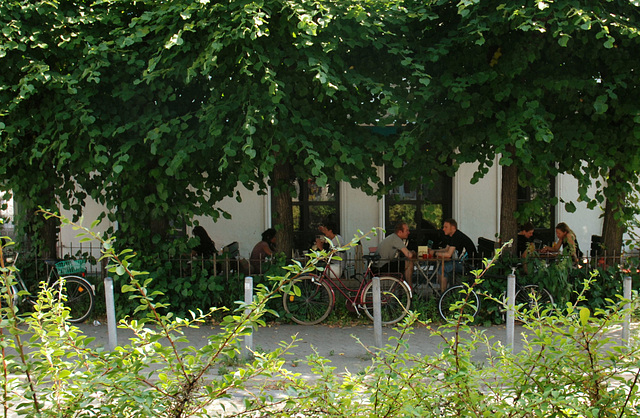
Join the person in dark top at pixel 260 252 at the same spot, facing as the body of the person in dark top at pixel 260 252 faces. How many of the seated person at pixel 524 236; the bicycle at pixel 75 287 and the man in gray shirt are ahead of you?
2

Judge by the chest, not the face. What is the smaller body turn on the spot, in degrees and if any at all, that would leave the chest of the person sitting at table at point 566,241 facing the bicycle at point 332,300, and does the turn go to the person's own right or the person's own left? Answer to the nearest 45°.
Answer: approximately 45° to the person's own left

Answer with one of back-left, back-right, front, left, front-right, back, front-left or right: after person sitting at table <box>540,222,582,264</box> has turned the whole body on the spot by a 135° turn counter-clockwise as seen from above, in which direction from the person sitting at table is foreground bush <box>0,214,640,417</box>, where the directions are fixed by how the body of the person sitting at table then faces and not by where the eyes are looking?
front-right

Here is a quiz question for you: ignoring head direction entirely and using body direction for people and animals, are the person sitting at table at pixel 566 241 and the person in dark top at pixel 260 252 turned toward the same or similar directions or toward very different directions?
very different directions

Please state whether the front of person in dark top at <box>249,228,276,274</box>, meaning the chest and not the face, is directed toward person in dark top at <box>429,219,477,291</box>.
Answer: yes

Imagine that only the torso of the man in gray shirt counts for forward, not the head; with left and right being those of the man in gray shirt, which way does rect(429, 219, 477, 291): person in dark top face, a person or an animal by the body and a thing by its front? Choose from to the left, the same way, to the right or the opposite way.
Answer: the opposite way

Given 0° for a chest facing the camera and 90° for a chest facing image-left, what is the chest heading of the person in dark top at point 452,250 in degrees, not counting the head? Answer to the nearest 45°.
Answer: approximately 90°

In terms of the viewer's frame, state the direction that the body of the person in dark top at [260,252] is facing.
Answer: to the viewer's right

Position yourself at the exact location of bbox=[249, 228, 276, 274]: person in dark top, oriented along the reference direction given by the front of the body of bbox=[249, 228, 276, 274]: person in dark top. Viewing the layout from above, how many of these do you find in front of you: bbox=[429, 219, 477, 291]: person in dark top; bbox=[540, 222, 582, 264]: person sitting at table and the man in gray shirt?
3

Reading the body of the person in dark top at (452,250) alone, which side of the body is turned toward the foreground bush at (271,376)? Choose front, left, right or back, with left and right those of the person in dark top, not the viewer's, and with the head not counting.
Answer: left
